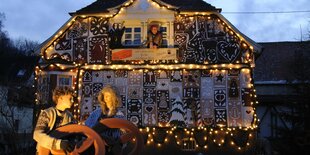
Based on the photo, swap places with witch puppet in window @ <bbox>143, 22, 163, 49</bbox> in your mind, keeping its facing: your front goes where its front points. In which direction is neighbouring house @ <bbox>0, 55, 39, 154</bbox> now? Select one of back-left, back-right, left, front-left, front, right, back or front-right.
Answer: back-right

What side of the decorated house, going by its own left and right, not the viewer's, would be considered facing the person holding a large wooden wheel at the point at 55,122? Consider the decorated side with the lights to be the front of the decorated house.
front

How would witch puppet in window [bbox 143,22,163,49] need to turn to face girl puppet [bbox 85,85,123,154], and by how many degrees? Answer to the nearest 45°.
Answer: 0° — it already faces it

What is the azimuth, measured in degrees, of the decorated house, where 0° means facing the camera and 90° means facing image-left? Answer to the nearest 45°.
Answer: approximately 0°

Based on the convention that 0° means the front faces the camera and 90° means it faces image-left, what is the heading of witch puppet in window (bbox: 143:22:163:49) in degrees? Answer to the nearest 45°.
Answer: approximately 0°

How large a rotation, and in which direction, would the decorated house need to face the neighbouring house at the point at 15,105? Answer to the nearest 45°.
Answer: approximately 135° to its right

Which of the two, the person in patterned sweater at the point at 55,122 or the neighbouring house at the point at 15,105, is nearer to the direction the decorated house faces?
the person in patterned sweater

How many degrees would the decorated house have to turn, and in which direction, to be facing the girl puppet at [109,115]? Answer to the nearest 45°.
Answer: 0° — it already faces it
